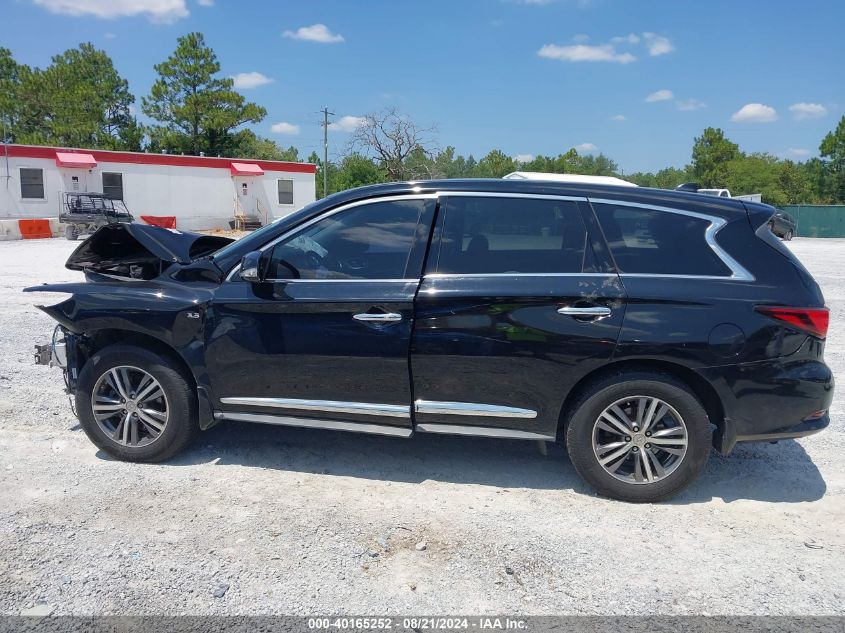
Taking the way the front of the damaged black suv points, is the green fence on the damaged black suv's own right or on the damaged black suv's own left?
on the damaged black suv's own right

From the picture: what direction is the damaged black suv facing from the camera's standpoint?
to the viewer's left
